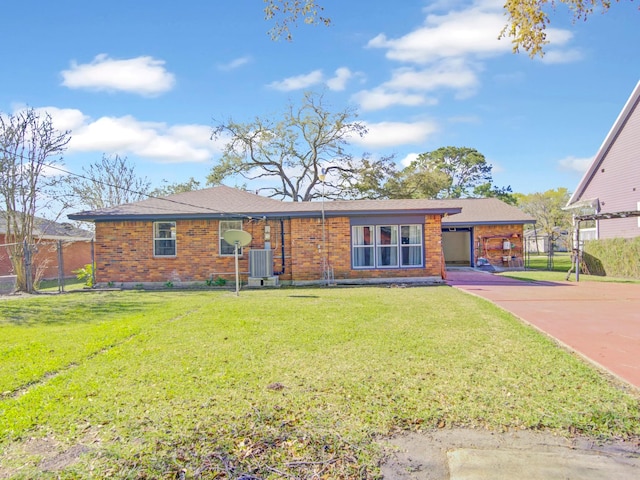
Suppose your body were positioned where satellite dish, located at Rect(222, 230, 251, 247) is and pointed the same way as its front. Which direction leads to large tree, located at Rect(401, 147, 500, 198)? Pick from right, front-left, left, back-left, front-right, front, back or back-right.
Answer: back-left

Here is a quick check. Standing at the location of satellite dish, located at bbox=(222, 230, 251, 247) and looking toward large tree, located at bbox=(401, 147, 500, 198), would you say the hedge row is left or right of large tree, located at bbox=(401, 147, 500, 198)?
right

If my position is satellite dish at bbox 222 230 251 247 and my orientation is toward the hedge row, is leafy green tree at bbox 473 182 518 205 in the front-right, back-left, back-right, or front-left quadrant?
front-left

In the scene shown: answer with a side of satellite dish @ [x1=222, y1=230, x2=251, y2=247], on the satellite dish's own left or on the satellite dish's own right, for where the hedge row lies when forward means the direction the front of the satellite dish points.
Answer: on the satellite dish's own left

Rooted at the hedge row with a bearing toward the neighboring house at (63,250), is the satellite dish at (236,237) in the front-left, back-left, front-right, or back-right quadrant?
front-left

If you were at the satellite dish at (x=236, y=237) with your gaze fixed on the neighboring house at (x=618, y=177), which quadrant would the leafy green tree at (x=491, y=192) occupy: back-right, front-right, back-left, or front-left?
front-left

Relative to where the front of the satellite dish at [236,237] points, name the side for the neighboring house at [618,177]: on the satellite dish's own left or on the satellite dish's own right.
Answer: on the satellite dish's own left

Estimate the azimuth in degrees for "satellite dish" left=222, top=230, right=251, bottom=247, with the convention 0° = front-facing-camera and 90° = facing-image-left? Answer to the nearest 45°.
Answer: approximately 0°
